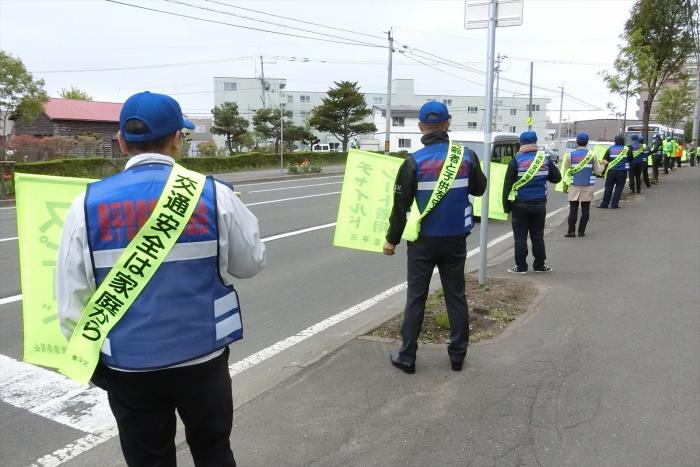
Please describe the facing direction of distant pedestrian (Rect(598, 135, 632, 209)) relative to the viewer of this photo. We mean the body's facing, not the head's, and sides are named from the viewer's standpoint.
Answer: facing away from the viewer

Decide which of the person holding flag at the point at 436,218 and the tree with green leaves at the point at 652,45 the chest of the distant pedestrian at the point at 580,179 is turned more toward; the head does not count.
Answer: the tree with green leaves

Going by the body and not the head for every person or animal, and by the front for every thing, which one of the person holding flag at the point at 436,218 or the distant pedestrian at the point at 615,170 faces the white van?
the person holding flag

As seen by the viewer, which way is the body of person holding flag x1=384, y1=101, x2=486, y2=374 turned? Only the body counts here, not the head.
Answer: away from the camera

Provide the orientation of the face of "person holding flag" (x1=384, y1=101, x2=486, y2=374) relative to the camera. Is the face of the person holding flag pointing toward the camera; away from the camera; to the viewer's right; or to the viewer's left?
away from the camera

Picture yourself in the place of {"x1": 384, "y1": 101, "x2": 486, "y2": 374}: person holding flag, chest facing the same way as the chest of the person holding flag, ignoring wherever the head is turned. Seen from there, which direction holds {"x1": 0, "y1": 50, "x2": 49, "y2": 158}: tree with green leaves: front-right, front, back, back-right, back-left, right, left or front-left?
front-left

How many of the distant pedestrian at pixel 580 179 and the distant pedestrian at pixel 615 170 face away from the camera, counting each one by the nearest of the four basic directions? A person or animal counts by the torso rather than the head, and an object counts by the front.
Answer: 2
